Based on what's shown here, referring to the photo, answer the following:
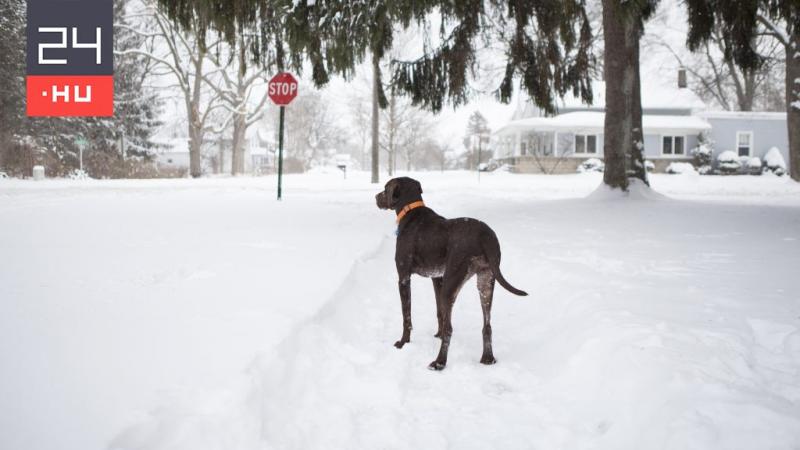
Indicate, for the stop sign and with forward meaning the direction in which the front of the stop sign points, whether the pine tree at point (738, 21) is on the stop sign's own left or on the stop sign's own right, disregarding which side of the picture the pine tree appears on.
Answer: on the stop sign's own left

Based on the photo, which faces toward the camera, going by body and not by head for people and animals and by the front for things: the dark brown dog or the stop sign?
the stop sign

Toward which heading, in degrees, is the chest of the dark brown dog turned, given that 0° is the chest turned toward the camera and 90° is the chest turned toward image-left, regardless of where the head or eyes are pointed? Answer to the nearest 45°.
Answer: approximately 135°

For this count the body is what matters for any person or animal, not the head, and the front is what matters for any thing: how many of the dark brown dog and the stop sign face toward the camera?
1

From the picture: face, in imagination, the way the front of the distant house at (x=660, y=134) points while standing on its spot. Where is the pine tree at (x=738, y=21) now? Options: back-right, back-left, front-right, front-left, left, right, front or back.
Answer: front

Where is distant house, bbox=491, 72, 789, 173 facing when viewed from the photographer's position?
facing the viewer

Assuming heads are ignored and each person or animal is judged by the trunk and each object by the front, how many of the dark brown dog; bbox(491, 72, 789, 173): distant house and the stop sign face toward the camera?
2

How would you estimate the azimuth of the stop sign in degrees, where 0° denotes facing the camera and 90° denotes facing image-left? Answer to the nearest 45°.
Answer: approximately 0°

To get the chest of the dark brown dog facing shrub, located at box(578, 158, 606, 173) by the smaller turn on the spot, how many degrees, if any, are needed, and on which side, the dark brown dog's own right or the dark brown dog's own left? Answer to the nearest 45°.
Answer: approximately 45° to the dark brown dog's own right
